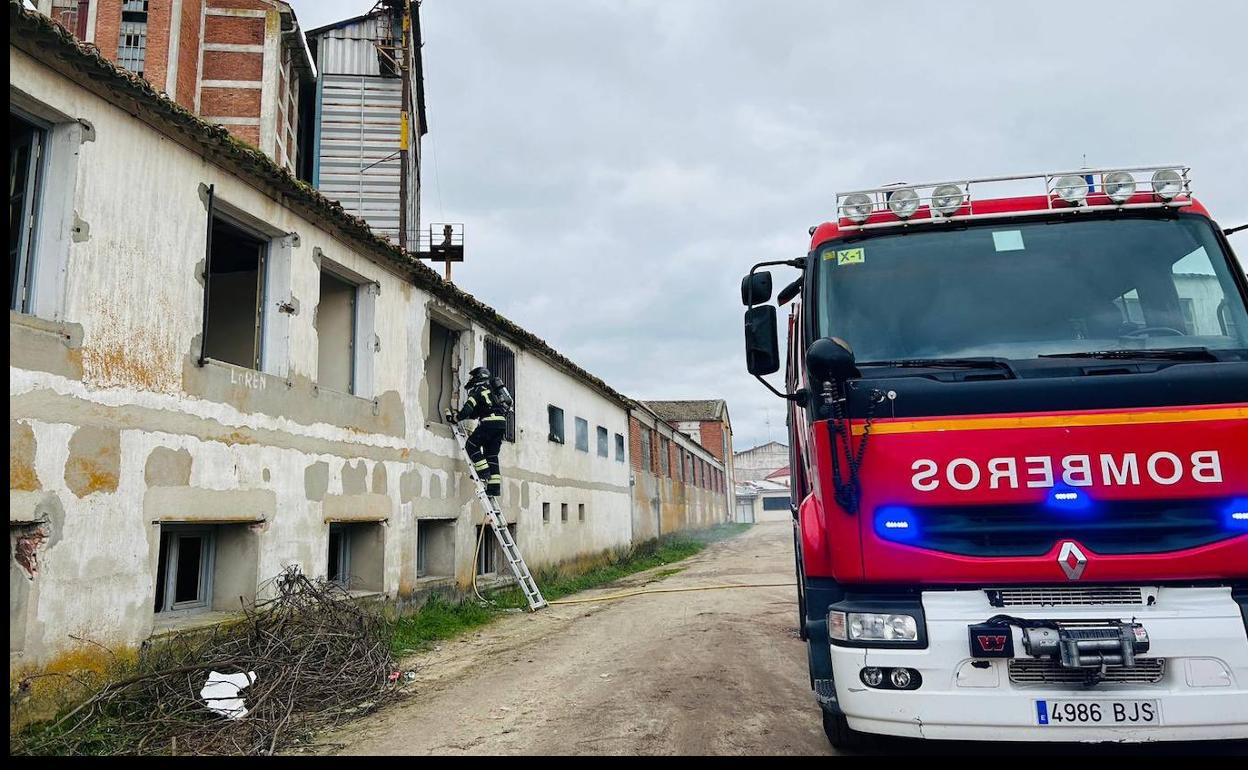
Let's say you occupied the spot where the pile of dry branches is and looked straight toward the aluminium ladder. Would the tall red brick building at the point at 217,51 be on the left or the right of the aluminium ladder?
left

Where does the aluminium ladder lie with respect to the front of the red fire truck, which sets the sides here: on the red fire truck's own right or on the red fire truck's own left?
on the red fire truck's own right

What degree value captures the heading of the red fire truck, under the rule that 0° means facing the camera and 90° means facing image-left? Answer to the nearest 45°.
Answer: approximately 0°

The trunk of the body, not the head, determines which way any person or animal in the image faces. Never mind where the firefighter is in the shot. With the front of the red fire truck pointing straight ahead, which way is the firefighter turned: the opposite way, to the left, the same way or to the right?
to the right

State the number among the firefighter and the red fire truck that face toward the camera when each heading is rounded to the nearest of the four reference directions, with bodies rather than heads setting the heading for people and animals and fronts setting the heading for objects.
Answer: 1

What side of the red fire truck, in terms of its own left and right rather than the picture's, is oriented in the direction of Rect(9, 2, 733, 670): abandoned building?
right

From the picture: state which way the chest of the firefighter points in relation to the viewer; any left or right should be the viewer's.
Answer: facing away from the viewer and to the left of the viewer

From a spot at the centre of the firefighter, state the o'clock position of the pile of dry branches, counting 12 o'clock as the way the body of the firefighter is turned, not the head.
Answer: The pile of dry branches is roughly at 8 o'clock from the firefighter.
